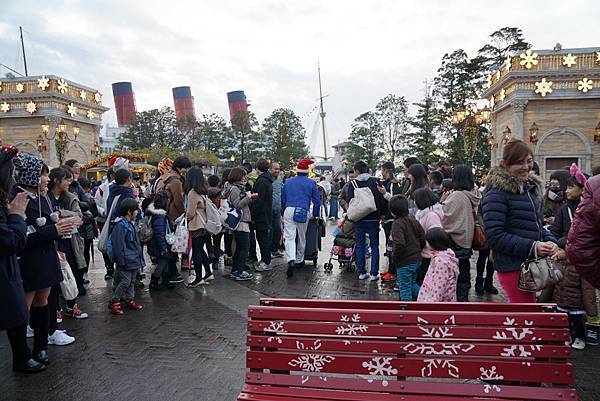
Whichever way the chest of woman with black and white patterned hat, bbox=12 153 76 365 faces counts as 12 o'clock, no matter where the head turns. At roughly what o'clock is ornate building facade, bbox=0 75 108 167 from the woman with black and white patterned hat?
The ornate building facade is roughly at 9 o'clock from the woman with black and white patterned hat.

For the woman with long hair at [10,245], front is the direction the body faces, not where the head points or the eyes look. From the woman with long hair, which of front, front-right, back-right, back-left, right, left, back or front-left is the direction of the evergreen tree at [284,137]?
front-left

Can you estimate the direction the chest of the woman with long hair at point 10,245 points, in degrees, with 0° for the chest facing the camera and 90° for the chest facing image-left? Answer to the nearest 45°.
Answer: approximately 270°

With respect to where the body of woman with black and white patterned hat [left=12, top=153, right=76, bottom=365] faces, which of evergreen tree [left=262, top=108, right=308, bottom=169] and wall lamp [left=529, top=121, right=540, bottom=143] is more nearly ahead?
the wall lamp

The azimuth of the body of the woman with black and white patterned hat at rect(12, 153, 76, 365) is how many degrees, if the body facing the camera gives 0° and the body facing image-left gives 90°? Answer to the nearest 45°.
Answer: approximately 270°

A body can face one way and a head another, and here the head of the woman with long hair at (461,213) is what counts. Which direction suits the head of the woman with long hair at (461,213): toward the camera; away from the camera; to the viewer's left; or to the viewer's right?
away from the camera
